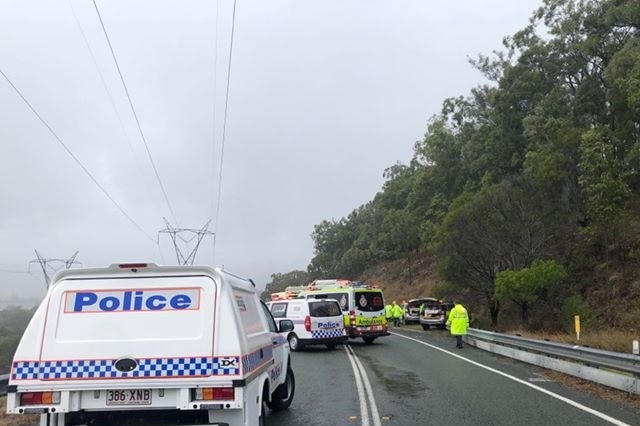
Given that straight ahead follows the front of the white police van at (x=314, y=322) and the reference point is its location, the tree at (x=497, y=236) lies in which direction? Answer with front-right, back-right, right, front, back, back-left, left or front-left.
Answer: right

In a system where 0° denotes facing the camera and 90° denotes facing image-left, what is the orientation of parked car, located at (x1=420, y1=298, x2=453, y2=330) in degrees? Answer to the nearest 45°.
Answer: approximately 180°

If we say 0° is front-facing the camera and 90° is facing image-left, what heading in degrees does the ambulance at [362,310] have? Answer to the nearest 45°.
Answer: approximately 135°

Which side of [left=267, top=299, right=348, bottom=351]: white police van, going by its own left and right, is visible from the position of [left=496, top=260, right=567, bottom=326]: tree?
right

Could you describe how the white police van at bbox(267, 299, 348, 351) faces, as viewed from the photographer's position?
facing away from the viewer and to the left of the viewer

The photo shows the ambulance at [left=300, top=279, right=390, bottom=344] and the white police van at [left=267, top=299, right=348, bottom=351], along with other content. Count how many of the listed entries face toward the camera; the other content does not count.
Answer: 0

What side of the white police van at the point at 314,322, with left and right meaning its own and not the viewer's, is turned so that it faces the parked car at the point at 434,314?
right
